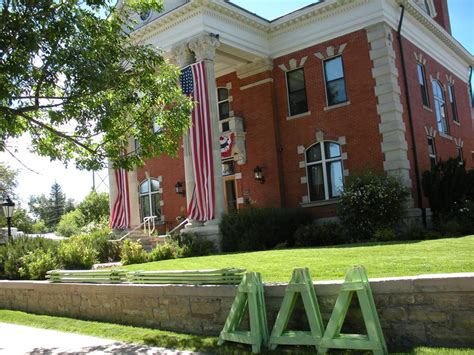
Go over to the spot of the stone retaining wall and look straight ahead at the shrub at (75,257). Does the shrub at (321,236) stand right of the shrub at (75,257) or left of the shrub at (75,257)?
right

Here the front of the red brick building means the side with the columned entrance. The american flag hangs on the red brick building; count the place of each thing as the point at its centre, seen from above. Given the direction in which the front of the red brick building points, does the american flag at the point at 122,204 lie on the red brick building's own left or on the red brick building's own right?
on the red brick building's own right

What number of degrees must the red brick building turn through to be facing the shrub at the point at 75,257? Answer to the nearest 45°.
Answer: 0° — it already faces it

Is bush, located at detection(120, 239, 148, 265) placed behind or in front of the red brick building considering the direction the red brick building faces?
in front

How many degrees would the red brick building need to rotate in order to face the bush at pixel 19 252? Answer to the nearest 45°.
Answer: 0° — it already faces it

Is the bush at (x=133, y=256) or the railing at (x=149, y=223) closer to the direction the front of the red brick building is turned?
the bush

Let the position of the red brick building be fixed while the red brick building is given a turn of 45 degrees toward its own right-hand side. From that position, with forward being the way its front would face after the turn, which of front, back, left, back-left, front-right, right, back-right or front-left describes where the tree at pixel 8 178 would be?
front-right

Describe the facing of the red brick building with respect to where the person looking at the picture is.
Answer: facing the viewer and to the left of the viewer
